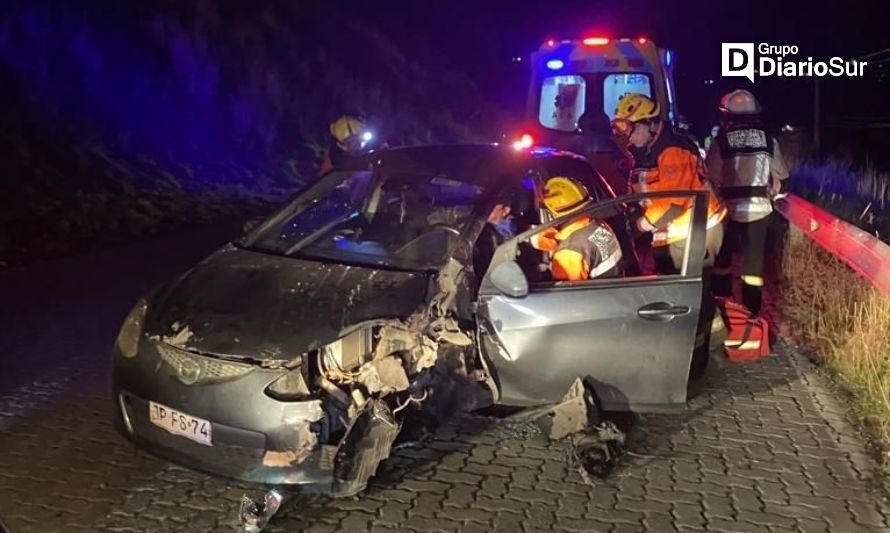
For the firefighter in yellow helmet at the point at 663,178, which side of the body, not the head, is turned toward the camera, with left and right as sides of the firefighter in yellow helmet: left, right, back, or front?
left

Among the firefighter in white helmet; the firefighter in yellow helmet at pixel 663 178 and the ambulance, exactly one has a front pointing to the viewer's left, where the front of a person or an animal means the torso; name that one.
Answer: the firefighter in yellow helmet

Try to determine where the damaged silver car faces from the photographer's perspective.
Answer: facing the viewer and to the left of the viewer

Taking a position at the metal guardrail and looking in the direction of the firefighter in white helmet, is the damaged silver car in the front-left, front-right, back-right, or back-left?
front-left

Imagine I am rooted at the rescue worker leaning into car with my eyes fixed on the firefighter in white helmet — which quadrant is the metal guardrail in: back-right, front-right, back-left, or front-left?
front-right

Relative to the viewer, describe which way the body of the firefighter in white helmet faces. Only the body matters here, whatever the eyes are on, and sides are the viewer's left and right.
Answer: facing away from the viewer

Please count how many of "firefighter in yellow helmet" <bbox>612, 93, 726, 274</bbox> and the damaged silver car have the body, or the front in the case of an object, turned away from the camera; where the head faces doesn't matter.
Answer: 0

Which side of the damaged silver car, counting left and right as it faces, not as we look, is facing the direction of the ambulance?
back
